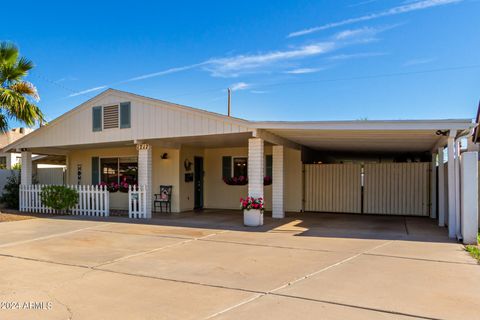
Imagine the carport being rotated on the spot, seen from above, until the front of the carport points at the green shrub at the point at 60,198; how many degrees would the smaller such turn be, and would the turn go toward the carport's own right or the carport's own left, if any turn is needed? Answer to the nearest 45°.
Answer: approximately 90° to the carport's own right

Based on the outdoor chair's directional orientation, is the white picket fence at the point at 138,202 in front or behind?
in front

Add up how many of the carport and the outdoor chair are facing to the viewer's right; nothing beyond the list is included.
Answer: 0

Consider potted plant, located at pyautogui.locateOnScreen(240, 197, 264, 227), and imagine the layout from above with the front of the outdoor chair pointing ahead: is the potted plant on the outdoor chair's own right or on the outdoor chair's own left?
on the outdoor chair's own left

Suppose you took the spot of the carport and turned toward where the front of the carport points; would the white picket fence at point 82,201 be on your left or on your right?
on your right

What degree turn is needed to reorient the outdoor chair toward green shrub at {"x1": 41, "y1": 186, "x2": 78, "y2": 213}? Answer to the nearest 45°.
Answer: approximately 45° to its right

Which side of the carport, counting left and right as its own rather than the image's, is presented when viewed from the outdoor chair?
right

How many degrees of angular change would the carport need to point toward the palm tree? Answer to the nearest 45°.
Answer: approximately 90° to its right

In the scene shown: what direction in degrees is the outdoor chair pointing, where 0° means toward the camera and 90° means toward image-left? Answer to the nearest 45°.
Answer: approximately 45°

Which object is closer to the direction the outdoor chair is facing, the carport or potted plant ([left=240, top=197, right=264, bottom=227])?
the potted plant

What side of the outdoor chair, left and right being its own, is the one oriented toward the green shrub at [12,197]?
right
